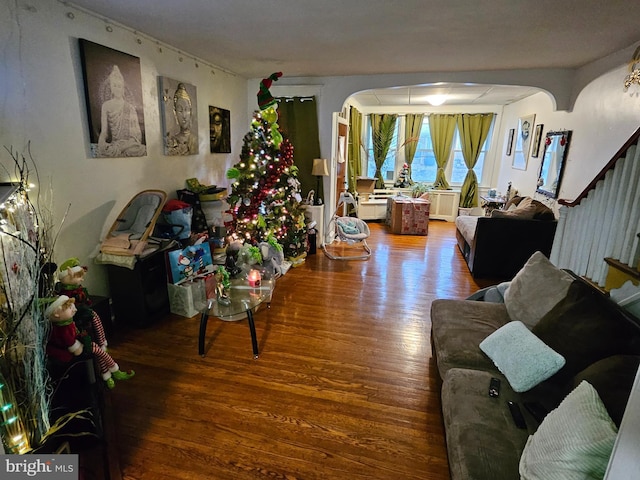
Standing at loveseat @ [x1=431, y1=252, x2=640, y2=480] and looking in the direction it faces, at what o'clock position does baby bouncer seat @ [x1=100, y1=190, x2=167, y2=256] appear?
The baby bouncer seat is roughly at 12 o'clock from the loveseat.

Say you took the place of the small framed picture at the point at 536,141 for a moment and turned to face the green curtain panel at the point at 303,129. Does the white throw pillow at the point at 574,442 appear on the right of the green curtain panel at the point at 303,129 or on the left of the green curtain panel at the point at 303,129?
left

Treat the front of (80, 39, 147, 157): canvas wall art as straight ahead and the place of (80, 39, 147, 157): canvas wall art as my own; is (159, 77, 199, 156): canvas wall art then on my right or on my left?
on my left

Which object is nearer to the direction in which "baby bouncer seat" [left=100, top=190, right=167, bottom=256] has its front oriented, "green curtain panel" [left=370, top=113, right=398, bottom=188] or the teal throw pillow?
the teal throw pillow

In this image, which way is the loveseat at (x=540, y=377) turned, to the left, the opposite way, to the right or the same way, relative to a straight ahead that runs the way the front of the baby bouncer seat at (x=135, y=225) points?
to the right

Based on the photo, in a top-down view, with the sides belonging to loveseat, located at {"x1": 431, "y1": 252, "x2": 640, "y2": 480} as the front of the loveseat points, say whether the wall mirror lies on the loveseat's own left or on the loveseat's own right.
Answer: on the loveseat's own right
